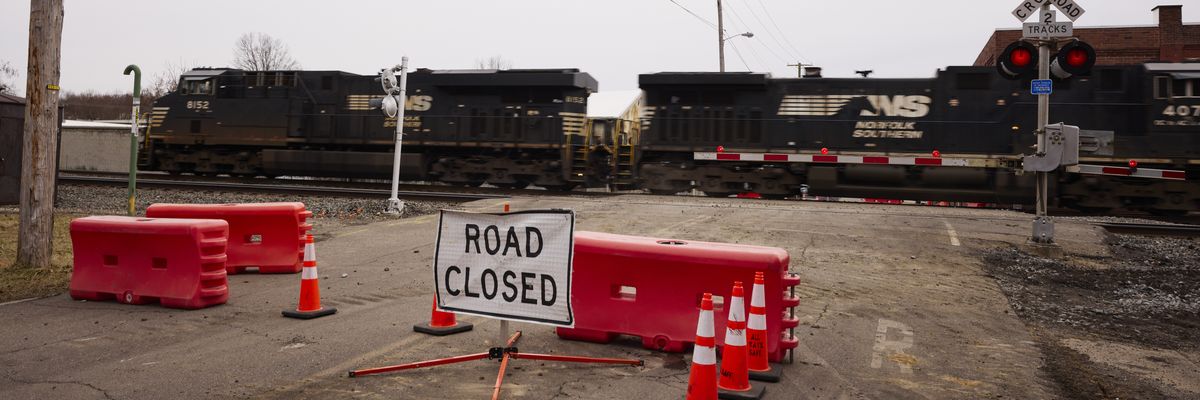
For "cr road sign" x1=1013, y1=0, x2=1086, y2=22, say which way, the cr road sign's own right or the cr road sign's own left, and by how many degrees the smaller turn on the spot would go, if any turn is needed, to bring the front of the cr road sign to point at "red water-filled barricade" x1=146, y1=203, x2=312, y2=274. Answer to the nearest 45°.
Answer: approximately 45° to the cr road sign's own right

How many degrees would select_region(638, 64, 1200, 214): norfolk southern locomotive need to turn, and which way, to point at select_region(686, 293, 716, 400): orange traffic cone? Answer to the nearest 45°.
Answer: approximately 90° to its right

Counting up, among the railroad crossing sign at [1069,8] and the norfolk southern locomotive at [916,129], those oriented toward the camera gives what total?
1

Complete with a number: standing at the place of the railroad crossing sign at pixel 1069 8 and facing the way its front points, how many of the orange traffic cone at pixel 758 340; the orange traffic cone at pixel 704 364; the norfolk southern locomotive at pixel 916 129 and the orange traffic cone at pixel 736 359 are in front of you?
3

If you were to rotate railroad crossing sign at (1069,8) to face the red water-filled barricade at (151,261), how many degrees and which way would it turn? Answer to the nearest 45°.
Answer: approximately 45° to its right

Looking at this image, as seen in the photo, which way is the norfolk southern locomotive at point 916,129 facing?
to the viewer's right

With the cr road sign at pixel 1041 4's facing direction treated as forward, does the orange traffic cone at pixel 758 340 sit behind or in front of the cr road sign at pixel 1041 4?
in front

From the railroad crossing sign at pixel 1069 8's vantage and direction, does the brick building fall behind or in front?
behind

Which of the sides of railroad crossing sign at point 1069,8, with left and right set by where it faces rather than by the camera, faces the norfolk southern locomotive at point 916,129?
back

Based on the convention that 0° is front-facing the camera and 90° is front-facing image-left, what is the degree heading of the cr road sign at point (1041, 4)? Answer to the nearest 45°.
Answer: approximately 0°

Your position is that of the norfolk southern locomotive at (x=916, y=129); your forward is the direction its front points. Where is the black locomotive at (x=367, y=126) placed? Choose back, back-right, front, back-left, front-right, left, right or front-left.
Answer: back

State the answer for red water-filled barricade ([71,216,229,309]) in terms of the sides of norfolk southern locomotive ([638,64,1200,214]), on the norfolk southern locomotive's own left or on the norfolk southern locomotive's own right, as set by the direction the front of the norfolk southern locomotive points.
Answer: on the norfolk southern locomotive's own right

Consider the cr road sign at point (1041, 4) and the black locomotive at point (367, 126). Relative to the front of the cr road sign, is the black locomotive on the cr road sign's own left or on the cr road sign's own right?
on the cr road sign's own right

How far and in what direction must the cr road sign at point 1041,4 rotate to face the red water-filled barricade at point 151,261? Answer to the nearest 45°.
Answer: approximately 45° to its right
